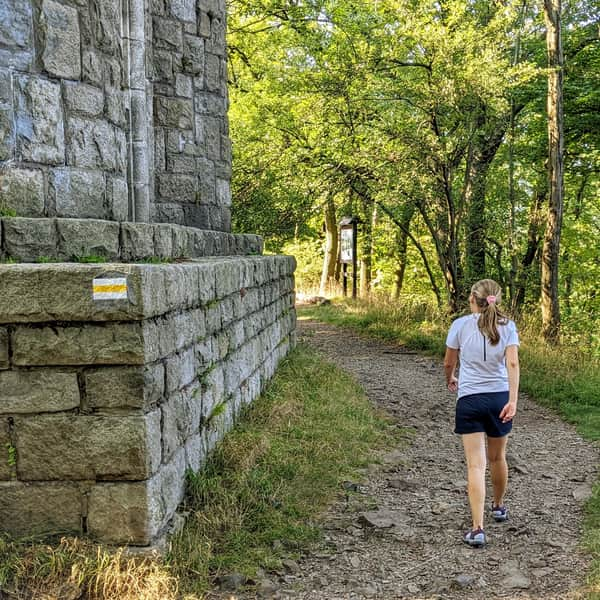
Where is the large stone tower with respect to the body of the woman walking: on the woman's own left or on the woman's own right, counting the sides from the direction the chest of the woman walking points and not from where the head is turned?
on the woman's own left

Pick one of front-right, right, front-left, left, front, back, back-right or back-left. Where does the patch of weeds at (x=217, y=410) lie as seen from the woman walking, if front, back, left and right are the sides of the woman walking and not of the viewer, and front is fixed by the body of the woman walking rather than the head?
left

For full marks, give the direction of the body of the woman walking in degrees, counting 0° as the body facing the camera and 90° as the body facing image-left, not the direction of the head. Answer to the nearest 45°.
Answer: approximately 180°

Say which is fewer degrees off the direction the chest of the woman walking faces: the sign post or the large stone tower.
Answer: the sign post

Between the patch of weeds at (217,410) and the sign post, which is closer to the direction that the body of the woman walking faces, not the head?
the sign post

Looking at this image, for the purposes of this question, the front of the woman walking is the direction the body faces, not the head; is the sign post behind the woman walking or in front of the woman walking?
in front
